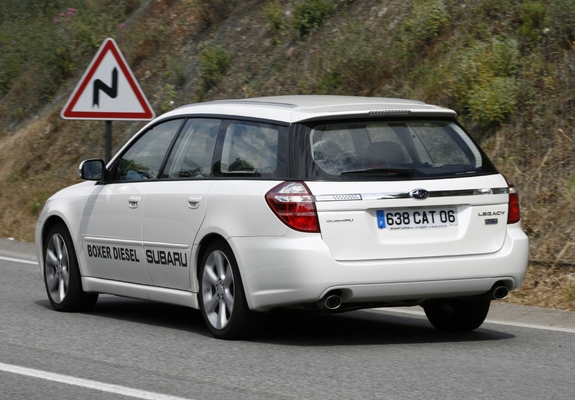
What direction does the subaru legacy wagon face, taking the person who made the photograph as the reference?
facing away from the viewer and to the left of the viewer

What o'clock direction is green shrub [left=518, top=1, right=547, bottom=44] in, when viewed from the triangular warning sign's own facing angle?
The green shrub is roughly at 9 o'clock from the triangular warning sign.

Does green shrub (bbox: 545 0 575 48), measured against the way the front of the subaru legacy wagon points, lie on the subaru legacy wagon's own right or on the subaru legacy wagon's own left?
on the subaru legacy wagon's own right

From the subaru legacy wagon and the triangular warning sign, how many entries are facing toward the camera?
1

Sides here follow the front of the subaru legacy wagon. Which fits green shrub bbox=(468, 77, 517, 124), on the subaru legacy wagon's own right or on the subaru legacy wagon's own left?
on the subaru legacy wagon's own right

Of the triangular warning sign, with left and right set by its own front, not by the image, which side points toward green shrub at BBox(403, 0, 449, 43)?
left

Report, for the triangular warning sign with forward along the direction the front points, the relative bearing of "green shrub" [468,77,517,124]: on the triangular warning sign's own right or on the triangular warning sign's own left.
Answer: on the triangular warning sign's own left

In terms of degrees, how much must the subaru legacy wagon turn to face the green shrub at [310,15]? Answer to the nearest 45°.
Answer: approximately 45° to its right
